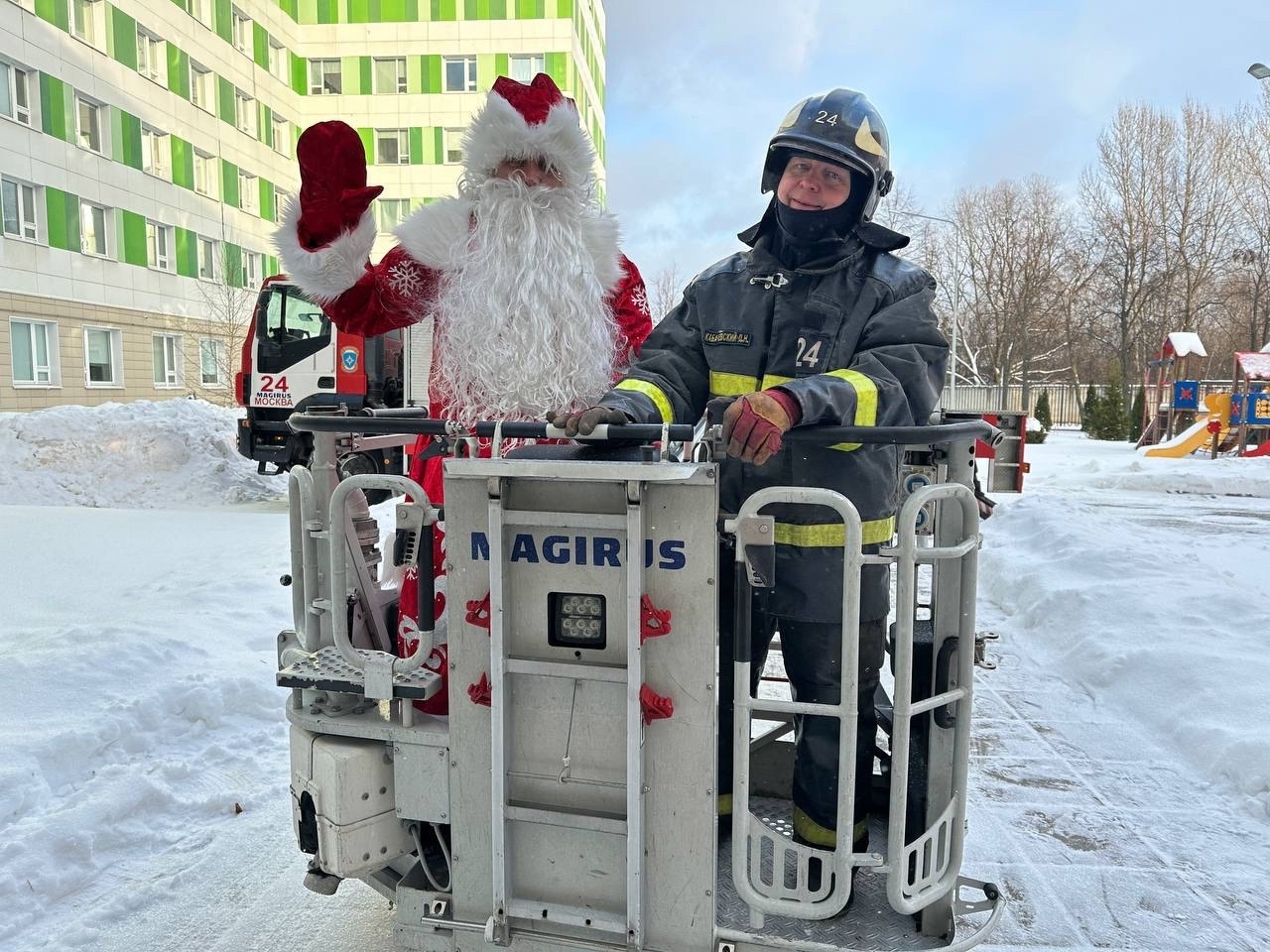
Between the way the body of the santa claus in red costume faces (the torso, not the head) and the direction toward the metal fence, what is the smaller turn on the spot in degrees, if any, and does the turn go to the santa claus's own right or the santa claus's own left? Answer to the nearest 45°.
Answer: approximately 135° to the santa claus's own left

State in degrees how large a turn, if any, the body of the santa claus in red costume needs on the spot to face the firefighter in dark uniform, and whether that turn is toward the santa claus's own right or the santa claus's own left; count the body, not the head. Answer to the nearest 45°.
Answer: approximately 45° to the santa claus's own left

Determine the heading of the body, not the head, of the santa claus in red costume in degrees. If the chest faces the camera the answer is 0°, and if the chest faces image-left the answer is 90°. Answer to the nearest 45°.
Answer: approximately 0°

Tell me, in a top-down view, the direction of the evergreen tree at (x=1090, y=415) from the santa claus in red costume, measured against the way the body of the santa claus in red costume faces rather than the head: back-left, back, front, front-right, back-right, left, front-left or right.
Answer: back-left

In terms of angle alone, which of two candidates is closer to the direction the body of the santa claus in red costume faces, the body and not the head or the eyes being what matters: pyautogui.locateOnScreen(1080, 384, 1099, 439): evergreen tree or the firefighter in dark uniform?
the firefighter in dark uniform

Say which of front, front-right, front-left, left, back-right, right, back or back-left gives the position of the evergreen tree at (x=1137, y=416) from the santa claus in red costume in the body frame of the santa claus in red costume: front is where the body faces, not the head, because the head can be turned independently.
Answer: back-left

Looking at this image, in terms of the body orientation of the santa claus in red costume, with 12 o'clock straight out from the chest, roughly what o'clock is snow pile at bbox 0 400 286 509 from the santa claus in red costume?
The snow pile is roughly at 5 o'clock from the santa claus in red costume.

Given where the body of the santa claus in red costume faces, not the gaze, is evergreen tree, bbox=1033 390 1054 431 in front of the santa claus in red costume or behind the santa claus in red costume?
behind

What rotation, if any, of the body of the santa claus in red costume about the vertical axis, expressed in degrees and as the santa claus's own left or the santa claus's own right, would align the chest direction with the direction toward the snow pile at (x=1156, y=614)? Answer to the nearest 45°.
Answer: approximately 90° to the santa claus's own left
